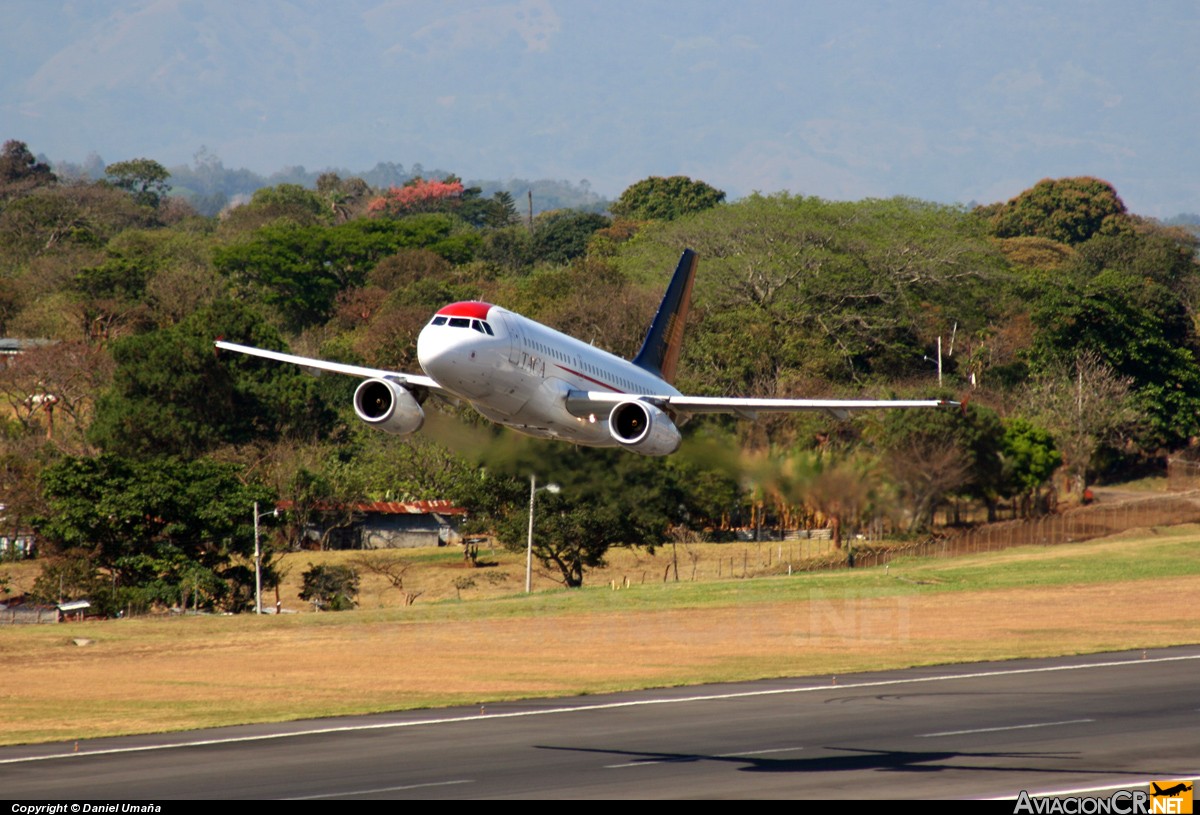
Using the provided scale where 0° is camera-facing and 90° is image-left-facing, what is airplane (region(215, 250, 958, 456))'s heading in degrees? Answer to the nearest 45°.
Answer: approximately 45°
